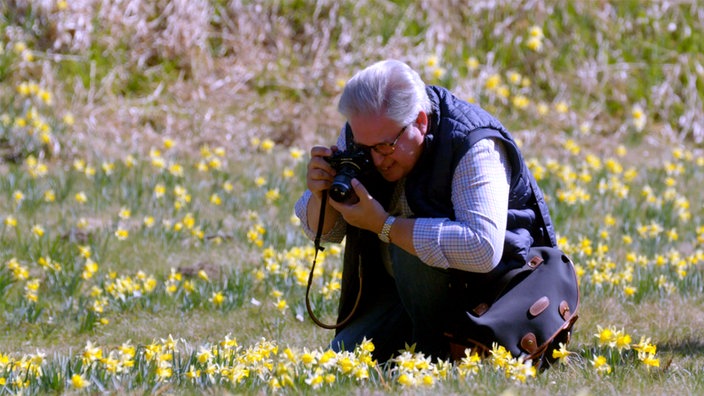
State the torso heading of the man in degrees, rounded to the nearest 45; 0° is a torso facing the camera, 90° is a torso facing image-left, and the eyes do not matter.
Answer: approximately 45°
